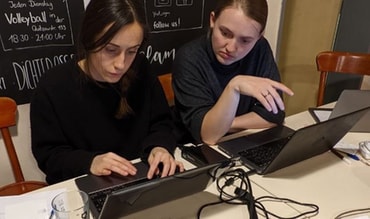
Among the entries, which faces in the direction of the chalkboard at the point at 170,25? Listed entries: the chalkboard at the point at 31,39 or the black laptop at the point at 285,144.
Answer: the black laptop

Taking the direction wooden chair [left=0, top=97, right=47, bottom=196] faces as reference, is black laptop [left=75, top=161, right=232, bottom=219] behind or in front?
in front

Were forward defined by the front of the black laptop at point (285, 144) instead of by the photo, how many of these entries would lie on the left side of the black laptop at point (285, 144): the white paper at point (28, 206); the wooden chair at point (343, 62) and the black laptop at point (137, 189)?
2

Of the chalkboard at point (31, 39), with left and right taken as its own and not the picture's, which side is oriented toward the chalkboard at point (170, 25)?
left

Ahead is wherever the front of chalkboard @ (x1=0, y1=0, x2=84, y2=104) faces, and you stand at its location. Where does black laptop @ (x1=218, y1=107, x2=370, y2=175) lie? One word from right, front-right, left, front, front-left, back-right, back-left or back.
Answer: front-left

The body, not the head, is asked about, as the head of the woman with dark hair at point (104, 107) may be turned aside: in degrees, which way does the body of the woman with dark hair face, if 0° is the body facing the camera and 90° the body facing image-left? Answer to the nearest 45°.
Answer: approximately 315°

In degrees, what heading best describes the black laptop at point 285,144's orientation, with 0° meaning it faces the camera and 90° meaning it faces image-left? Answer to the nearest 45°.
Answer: approximately 135°

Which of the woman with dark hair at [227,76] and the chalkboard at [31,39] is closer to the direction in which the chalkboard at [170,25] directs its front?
the woman with dark hair

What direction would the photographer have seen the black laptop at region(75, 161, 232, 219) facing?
facing away from the viewer and to the left of the viewer
